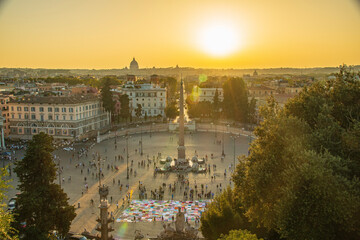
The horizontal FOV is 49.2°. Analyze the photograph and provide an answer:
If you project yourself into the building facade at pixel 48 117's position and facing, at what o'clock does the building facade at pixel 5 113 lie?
the building facade at pixel 5 113 is roughly at 4 o'clock from the building facade at pixel 48 117.

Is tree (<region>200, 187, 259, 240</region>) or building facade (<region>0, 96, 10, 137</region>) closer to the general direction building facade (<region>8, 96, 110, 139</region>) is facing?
the tree

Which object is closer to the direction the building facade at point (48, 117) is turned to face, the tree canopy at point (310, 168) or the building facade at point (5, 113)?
the tree canopy

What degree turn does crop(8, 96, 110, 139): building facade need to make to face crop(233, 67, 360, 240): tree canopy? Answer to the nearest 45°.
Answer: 0° — it already faces it

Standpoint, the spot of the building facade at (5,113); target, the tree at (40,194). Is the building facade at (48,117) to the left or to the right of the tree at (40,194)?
left

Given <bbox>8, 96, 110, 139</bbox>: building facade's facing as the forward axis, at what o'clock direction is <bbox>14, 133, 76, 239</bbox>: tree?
The tree is roughly at 12 o'clock from the building facade.

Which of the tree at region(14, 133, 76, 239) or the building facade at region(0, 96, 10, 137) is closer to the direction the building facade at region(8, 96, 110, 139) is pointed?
the tree

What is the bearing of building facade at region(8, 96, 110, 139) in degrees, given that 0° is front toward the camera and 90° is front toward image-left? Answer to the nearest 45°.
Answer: approximately 0°
